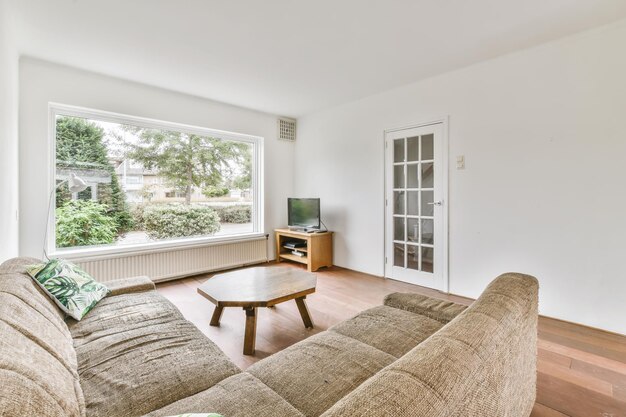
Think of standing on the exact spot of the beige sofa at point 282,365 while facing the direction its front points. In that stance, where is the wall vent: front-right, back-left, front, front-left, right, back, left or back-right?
front

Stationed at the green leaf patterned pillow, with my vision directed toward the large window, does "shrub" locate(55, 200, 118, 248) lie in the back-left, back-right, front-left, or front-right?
front-left

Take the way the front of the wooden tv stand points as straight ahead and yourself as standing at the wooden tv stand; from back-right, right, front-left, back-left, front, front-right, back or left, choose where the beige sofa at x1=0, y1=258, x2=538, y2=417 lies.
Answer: front-left

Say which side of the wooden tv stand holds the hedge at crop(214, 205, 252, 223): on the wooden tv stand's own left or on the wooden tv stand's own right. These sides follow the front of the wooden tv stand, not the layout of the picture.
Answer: on the wooden tv stand's own right

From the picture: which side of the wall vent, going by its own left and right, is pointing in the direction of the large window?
right

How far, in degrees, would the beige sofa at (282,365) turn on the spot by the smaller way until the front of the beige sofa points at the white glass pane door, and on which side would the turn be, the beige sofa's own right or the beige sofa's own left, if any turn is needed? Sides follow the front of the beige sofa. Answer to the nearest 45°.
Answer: approximately 45° to the beige sofa's own right

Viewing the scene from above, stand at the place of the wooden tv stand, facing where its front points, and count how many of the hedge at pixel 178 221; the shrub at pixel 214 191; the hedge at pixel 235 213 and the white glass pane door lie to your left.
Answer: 1

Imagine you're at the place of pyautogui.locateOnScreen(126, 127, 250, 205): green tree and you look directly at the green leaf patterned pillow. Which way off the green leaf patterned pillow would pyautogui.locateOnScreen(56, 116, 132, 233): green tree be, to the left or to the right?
right

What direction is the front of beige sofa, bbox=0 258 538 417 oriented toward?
away from the camera

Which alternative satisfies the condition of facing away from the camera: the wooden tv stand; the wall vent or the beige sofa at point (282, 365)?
the beige sofa

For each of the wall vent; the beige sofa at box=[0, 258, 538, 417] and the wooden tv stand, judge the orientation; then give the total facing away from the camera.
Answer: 1

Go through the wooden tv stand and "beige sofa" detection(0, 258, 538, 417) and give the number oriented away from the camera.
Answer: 1

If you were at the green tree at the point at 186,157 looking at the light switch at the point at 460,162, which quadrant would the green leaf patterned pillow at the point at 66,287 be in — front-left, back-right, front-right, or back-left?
front-right

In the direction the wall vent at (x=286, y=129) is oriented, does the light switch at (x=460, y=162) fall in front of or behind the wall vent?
in front

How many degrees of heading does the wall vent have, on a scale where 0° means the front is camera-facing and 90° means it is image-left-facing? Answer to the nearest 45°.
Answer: approximately 315°
